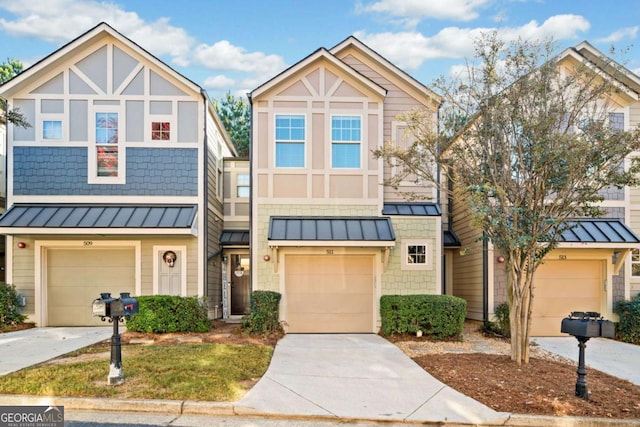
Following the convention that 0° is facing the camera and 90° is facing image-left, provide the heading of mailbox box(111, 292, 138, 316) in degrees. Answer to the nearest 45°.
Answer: approximately 45°

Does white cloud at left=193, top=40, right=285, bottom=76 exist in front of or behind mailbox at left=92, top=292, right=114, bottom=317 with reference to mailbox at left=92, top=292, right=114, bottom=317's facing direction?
behind

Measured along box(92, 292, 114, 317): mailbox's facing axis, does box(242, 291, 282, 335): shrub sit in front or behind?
behind

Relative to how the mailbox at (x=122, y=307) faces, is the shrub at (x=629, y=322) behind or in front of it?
behind

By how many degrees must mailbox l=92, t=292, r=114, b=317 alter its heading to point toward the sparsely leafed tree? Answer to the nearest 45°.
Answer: approximately 135° to its left

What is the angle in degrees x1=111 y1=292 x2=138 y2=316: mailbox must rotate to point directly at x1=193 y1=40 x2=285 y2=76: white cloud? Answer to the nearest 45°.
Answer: approximately 135° to its right

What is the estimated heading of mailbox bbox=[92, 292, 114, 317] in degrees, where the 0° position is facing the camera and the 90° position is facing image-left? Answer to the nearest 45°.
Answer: approximately 45°

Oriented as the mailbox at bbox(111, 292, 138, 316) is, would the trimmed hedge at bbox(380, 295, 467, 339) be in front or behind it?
behind

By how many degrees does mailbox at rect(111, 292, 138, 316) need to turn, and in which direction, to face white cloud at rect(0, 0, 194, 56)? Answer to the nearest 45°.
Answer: approximately 135° to its right
